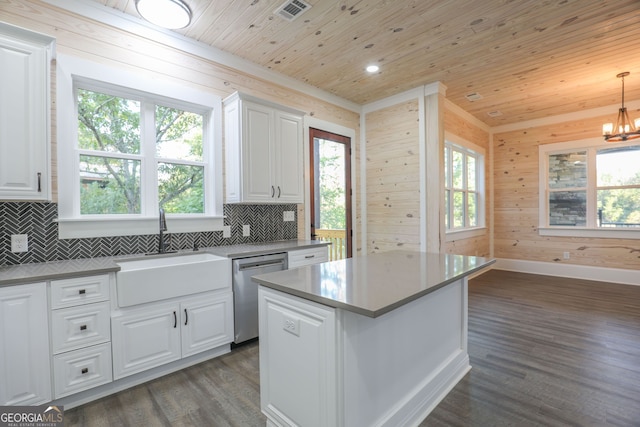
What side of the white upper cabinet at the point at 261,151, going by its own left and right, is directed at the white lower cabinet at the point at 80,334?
right

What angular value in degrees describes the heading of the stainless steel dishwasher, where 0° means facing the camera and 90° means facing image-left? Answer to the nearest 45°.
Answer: approximately 315°

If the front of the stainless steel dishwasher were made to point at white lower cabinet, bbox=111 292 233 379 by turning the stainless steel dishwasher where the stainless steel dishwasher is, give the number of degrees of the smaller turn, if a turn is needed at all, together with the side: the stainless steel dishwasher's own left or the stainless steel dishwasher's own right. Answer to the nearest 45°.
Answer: approximately 90° to the stainless steel dishwasher's own right

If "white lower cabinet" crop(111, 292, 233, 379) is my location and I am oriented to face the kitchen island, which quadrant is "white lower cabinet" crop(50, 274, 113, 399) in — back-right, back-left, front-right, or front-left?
back-right

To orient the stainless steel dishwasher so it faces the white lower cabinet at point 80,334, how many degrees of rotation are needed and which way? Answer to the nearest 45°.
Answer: approximately 90° to its right
